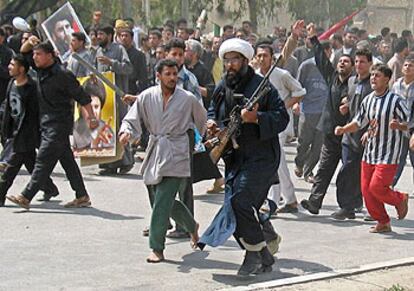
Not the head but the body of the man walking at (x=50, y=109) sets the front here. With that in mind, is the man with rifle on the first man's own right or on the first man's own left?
on the first man's own left

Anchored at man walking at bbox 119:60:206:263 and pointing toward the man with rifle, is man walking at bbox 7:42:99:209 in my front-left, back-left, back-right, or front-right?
back-left

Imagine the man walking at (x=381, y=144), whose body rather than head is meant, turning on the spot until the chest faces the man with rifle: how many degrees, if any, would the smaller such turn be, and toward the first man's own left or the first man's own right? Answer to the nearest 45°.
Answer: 0° — they already face them

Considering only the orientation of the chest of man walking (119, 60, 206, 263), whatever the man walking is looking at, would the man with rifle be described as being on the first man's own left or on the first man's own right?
on the first man's own left

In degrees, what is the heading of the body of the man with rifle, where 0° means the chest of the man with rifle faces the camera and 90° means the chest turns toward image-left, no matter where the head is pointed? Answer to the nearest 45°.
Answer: approximately 45°

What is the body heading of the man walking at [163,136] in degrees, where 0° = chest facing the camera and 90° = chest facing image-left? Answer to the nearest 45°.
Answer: approximately 45°

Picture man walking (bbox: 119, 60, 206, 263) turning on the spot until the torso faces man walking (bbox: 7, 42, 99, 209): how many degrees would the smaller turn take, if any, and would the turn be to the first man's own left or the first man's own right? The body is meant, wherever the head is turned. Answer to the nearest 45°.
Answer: approximately 90° to the first man's own right

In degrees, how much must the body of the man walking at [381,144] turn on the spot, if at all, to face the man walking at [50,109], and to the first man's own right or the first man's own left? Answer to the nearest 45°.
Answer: approximately 45° to the first man's own right
